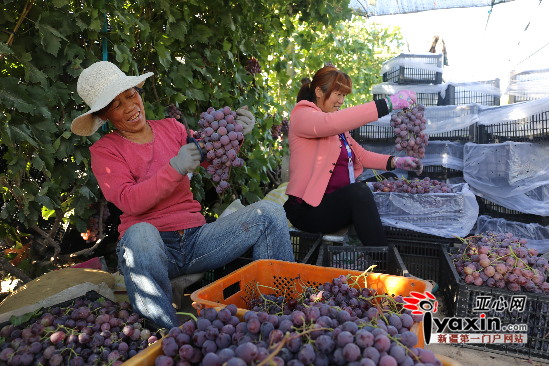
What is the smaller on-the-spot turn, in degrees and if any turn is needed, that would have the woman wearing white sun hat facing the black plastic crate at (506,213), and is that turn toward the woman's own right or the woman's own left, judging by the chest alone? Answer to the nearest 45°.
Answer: approximately 45° to the woman's own left

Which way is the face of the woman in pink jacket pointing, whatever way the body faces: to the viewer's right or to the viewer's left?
to the viewer's right

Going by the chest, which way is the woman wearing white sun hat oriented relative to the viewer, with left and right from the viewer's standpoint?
facing the viewer and to the right of the viewer

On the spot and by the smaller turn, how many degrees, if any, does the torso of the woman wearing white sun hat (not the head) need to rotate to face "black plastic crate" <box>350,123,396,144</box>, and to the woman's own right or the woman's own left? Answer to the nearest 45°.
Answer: approximately 90° to the woman's own left

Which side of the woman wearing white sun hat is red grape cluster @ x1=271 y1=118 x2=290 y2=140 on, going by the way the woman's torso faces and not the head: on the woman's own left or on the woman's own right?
on the woman's own left

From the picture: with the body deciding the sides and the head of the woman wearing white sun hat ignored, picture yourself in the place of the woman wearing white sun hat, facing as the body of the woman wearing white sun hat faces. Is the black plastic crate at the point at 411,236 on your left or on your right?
on your left

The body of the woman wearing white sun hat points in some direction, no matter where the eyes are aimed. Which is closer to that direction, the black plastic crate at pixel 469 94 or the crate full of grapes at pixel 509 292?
the crate full of grapes

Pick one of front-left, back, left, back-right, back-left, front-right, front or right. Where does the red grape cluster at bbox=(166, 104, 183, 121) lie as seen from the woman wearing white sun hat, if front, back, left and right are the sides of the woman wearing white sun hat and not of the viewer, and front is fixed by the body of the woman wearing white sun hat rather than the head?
back-left

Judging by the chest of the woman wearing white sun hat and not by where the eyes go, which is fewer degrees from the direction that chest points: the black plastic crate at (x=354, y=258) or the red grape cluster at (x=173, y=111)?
the black plastic crate

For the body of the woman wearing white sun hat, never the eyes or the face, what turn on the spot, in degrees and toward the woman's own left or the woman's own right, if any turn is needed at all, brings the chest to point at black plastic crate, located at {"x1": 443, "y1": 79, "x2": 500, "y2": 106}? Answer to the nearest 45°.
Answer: approximately 90° to the woman's own left

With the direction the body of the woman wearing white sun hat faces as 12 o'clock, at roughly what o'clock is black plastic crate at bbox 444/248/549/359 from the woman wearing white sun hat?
The black plastic crate is roughly at 11 o'clock from the woman wearing white sun hat.

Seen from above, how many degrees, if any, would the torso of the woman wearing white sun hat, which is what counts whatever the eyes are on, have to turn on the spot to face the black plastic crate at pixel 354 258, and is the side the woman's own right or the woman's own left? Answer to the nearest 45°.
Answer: approximately 45° to the woman's own left

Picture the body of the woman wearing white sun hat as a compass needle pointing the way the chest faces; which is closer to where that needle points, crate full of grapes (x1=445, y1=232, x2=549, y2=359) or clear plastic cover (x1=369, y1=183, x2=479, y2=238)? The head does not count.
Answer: the crate full of grapes

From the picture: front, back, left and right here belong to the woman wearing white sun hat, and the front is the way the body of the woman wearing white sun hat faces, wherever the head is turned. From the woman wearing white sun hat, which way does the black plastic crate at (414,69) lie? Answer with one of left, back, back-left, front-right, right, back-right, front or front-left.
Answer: left

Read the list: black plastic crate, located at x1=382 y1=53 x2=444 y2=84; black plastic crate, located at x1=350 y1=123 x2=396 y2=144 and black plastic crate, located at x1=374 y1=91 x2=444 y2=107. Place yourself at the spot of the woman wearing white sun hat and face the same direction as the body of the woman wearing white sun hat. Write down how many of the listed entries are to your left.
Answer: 3
